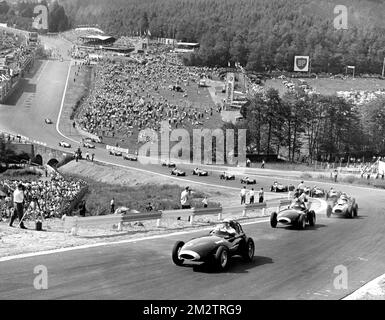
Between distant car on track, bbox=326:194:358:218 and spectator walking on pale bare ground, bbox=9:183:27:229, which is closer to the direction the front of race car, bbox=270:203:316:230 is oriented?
the spectator walking on pale bare ground

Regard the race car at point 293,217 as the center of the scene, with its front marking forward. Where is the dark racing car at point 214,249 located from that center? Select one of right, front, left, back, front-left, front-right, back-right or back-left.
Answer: front-left

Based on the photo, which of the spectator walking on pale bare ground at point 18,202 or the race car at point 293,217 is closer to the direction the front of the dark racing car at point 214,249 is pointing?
the spectator walking on pale bare ground

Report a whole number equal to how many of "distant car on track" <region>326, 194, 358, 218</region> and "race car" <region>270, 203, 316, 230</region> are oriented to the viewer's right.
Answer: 0

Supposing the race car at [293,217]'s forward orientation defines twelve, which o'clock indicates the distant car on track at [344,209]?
The distant car on track is roughly at 5 o'clock from the race car.

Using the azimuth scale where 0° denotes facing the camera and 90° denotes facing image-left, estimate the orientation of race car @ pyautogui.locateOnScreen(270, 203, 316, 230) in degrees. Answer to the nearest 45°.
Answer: approximately 45°

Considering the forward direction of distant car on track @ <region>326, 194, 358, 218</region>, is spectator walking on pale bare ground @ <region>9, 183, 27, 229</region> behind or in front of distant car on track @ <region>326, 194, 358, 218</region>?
in front

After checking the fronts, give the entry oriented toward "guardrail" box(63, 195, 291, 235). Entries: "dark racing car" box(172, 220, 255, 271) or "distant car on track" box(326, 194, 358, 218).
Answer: the distant car on track
